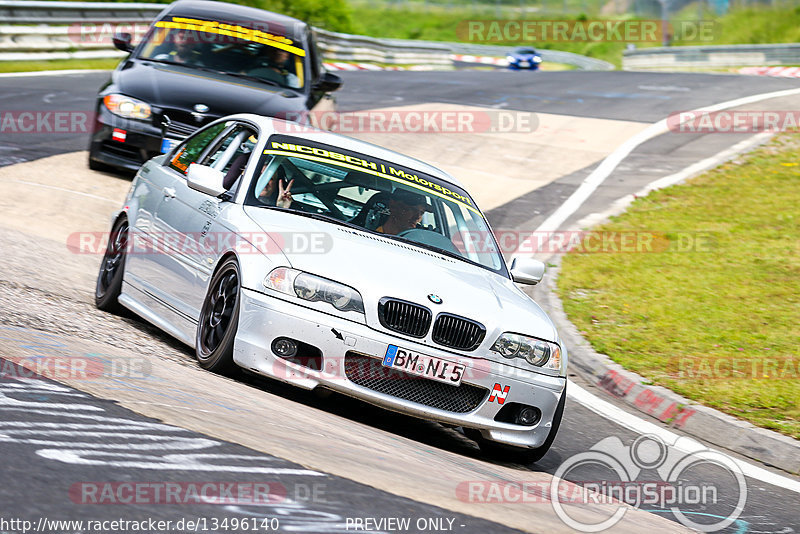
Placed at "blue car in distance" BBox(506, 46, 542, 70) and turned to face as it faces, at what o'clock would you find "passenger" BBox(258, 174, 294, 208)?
The passenger is roughly at 12 o'clock from the blue car in distance.

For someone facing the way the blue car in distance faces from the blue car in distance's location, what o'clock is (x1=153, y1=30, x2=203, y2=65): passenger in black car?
The passenger in black car is roughly at 12 o'clock from the blue car in distance.

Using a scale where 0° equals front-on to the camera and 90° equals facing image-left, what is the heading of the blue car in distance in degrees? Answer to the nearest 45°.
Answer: approximately 0°

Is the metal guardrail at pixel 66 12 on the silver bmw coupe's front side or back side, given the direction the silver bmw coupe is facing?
on the back side

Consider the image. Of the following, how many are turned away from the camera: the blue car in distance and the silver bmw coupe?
0

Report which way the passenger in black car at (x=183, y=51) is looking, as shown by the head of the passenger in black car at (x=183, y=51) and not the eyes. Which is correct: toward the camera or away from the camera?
toward the camera

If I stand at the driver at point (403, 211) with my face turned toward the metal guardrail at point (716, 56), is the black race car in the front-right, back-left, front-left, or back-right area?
front-left

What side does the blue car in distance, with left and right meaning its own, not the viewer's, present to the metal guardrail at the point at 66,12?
front

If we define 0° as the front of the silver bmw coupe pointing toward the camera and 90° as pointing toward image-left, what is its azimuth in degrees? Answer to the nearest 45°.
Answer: approximately 315°

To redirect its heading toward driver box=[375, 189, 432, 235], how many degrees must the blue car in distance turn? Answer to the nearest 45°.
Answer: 0° — it already faces them

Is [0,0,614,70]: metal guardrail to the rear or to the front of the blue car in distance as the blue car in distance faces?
to the front

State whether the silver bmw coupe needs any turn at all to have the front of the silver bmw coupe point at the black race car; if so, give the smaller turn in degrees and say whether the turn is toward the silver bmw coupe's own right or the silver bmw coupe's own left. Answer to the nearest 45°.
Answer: approximately 135° to the silver bmw coupe's own left

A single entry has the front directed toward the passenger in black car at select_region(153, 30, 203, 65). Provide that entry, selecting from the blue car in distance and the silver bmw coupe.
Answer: the blue car in distance

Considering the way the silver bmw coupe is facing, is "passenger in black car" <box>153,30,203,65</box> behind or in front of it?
behind

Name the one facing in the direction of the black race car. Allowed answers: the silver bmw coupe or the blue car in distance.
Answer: the blue car in distance

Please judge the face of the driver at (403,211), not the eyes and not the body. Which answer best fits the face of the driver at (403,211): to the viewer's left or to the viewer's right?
to the viewer's right

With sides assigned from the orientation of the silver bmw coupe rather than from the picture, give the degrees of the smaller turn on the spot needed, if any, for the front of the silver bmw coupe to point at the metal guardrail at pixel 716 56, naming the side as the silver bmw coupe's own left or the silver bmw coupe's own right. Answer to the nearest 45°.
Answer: approximately 135° to the silver bmw coupe's own left
